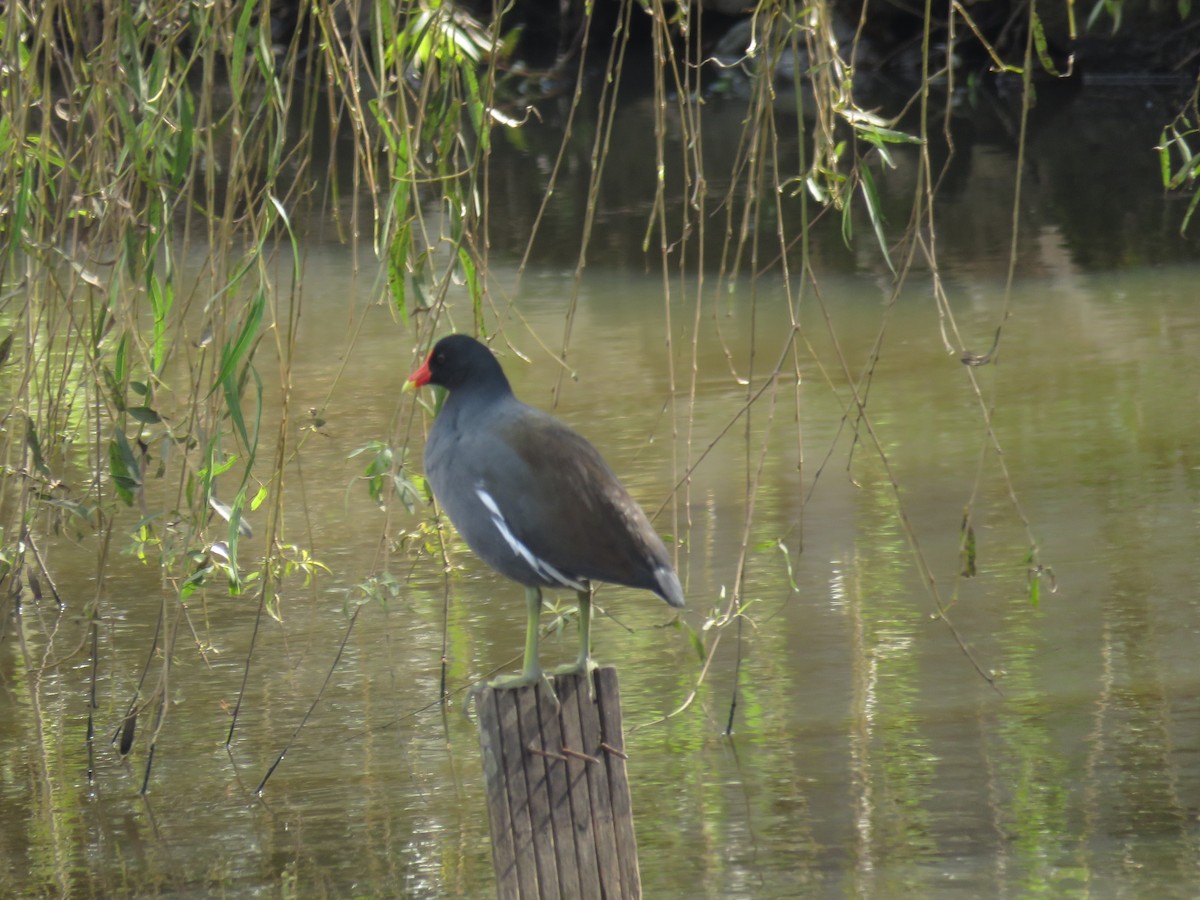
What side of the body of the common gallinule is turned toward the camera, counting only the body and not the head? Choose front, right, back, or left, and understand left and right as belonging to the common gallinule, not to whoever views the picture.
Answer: left
